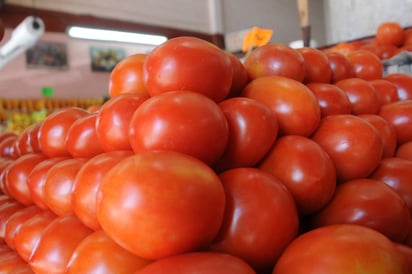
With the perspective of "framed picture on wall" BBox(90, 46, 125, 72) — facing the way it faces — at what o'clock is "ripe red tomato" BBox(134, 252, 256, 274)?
The ripe red tomato is roughly at 12 o'clock from the framed picture on wall.

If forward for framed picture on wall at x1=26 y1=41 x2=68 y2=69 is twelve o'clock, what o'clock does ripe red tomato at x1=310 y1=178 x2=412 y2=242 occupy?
The ripe red tomato is roughly at 12 o'clock from the framed picture on wall.

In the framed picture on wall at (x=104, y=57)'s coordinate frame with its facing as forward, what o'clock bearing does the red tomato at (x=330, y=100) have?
The red tomato is roughly at 12 o'clock from the framed picture on wall.

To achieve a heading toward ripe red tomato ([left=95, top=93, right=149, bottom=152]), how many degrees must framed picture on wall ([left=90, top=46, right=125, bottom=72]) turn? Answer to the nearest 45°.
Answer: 0° — it already faces it

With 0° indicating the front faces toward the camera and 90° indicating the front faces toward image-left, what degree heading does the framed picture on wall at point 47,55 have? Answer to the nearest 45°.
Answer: approximately 0°

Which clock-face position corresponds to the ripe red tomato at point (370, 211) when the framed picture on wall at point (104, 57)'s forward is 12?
The ripe red tomato is roughly at 12 o'clock from the framed picture on wall.

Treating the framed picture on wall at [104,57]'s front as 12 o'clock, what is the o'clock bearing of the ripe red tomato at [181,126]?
The ripe red tomato is roughly at 12 o'clock from the framed picture on wall.

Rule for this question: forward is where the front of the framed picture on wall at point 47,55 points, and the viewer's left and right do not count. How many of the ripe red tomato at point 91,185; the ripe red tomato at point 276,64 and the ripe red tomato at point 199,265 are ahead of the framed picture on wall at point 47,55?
3

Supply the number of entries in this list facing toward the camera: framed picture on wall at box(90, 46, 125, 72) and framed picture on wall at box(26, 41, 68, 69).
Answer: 2

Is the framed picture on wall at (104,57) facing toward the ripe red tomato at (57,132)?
yes
